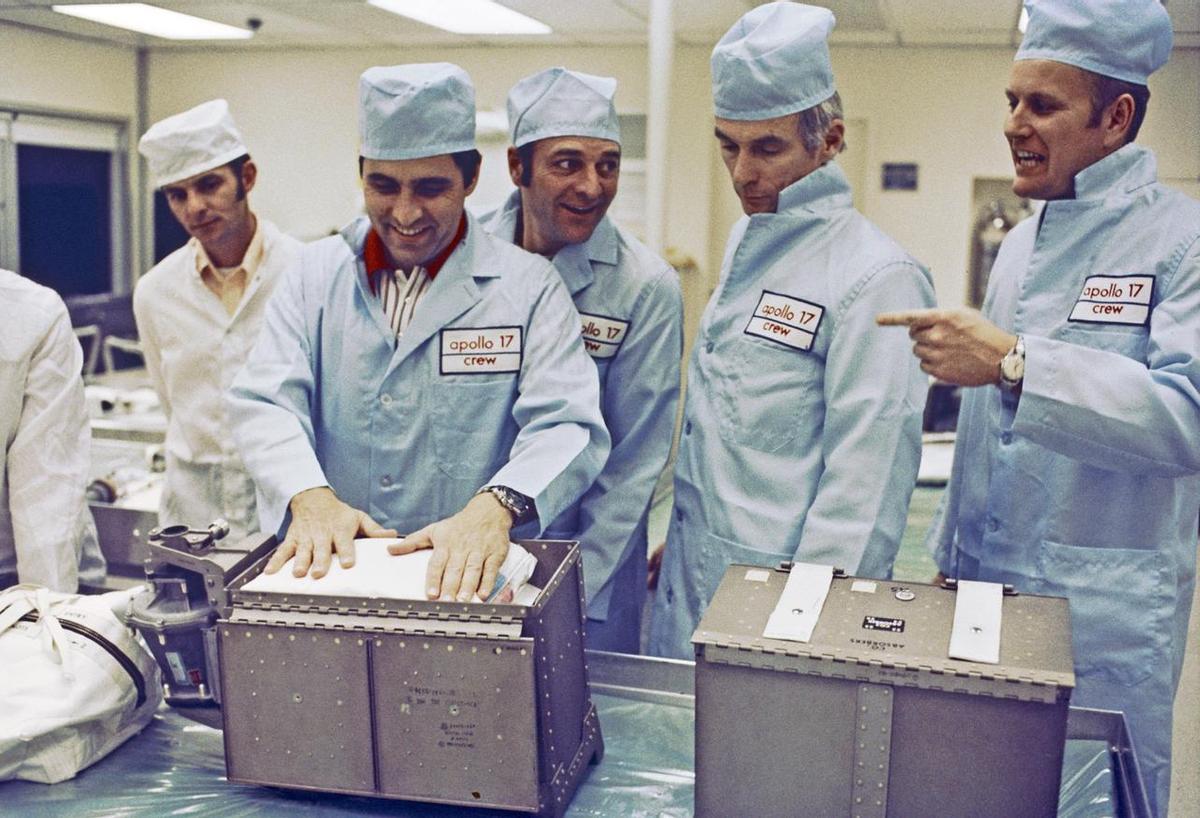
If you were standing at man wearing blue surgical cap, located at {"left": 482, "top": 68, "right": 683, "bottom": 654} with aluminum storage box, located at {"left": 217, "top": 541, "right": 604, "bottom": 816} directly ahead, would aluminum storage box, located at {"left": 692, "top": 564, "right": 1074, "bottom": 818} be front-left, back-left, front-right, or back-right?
front-left

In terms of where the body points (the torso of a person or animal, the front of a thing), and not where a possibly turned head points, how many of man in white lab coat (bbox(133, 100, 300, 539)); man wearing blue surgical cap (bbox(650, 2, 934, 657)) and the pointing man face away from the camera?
0

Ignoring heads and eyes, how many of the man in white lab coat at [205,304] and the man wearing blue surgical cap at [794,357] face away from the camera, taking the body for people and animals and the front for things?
0

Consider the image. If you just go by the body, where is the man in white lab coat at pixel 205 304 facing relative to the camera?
toward the camera

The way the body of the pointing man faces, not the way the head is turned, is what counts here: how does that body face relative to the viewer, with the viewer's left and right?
facing the viewer and to the left of the viewer

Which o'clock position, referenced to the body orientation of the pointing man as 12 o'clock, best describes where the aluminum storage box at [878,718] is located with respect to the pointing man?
The aluminum storage box is roughly at 11 o'clock from the pointing man.

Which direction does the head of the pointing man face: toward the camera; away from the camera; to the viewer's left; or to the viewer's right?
to the viewer's left

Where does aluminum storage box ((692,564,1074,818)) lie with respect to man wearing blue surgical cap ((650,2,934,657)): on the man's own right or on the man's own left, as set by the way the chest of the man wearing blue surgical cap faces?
on the man's own left

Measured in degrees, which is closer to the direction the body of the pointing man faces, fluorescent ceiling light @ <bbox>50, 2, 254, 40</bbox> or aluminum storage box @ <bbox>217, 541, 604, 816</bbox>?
the aluminum storage box
